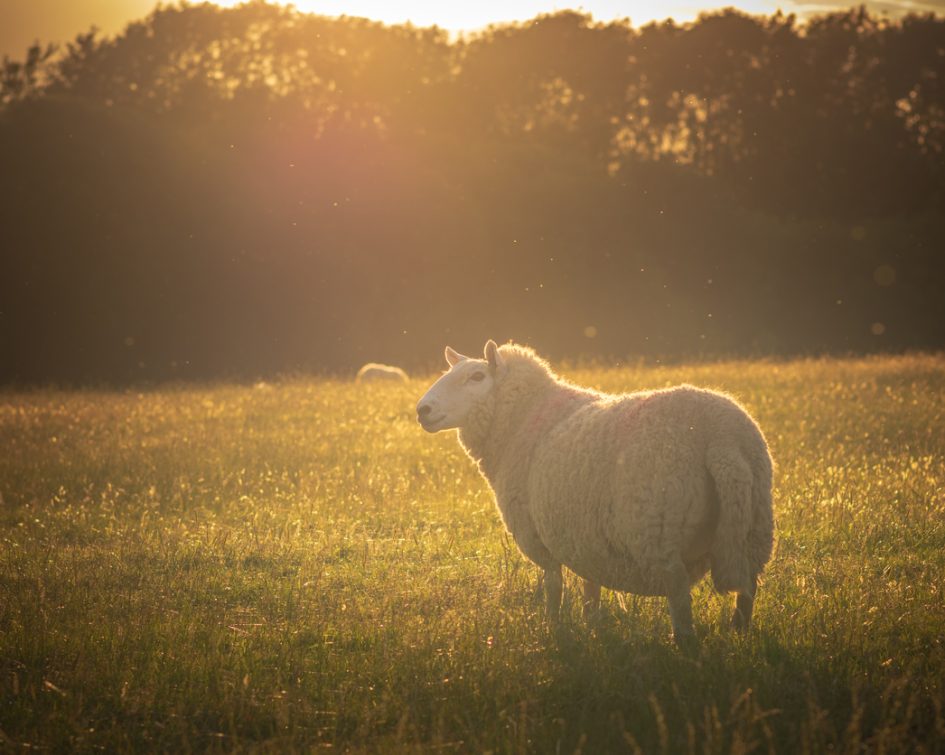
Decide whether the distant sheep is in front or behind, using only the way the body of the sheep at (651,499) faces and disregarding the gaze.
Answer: in front

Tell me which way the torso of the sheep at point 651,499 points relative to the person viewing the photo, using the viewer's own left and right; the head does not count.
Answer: facing away from the viewer and to the left of the viewer
